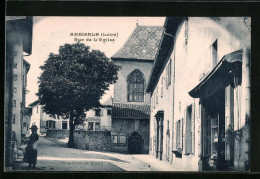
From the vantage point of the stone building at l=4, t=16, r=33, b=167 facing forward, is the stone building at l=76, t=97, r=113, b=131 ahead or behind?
ahead

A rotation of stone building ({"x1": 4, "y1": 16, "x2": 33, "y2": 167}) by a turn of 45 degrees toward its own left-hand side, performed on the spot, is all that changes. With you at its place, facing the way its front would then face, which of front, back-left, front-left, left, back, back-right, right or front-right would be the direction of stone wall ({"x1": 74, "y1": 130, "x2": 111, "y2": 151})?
front-left

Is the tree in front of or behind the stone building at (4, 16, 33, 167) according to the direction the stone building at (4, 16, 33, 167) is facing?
in front

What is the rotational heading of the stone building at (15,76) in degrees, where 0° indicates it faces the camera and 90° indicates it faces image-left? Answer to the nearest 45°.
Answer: approximately 270°
